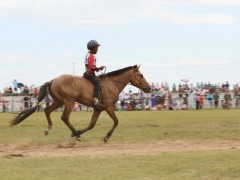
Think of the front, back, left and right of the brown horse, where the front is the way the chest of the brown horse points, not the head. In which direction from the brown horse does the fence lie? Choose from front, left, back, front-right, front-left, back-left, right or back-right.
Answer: left

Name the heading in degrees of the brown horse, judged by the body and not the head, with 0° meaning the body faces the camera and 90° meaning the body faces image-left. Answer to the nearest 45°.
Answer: approximately 270°

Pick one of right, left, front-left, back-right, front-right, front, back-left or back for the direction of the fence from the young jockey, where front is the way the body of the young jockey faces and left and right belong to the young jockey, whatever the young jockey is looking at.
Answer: left

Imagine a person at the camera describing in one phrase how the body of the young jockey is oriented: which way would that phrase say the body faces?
to the viewer's right
